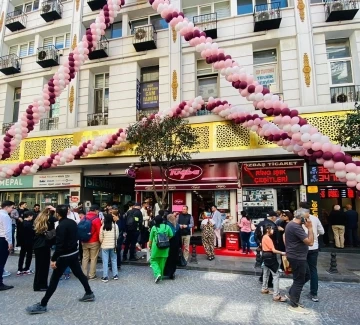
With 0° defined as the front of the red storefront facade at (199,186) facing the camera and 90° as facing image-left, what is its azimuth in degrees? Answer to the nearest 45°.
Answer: approximately 0°

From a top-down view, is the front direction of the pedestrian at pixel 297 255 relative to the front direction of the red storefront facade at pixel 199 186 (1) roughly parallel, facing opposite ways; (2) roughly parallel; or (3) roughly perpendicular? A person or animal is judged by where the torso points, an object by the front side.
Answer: roughly perpendicular

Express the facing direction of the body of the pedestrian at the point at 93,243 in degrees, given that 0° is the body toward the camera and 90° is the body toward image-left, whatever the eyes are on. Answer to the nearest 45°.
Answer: approximately 225°

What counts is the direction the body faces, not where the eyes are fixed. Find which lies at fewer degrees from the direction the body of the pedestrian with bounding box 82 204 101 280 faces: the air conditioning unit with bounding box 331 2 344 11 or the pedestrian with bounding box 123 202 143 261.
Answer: the pedestrian
